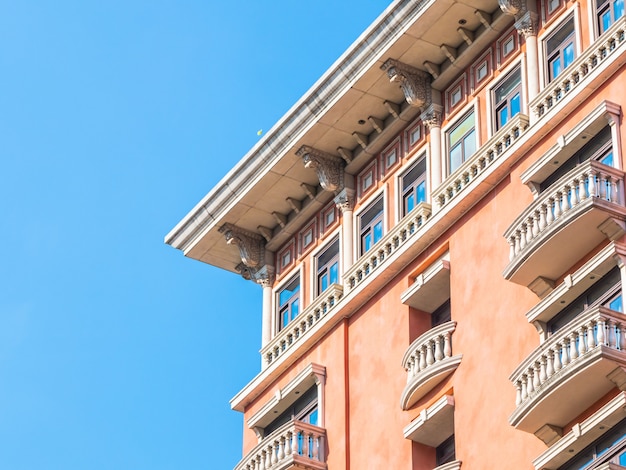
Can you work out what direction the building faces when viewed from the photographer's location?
facing the viewer and to the left of the viewer
